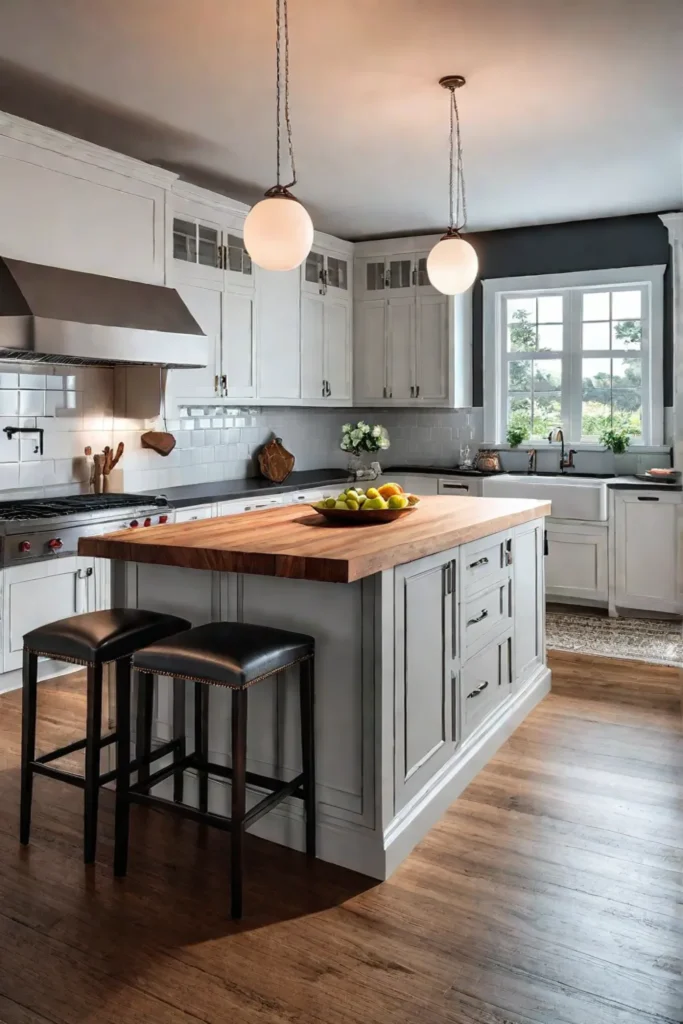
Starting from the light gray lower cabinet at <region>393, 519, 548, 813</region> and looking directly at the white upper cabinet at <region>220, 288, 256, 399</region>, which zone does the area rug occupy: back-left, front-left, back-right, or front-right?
front-right

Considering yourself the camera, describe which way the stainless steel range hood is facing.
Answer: facing the viewer and to the right of the viewer

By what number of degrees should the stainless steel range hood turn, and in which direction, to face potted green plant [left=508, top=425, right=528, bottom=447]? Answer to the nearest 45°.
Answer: approximately 90° to its left

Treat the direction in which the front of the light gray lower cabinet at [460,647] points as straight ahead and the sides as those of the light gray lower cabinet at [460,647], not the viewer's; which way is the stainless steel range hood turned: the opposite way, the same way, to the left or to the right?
the same way

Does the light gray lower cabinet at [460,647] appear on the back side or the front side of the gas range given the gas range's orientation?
on the front side

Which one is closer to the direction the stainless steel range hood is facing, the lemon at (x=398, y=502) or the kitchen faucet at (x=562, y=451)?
the lemon

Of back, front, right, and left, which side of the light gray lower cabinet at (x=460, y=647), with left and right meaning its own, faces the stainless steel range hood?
back

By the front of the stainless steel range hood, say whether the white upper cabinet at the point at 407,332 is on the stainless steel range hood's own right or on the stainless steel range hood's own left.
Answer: on the stainless steel range hood's own left

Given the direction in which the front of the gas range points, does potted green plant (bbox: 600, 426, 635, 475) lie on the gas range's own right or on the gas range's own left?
on the gas range's own left

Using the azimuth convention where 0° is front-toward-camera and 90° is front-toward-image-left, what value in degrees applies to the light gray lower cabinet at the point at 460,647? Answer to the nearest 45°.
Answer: approximately 315°

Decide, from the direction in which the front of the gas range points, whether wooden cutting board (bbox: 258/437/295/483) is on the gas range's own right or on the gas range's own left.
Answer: on the gas range's own left

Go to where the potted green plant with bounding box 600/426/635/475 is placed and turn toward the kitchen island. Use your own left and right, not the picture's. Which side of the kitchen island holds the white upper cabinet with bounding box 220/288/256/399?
right

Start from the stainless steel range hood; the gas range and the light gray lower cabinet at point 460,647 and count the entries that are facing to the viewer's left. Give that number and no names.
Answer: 0

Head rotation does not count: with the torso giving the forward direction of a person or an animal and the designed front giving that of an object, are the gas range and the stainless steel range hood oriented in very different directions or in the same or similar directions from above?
same or similar directions

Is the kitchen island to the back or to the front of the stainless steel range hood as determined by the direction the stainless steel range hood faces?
to the front

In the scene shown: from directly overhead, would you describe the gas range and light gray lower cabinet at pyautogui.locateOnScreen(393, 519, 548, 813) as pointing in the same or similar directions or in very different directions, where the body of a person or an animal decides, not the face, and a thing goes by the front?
same or similar directions
